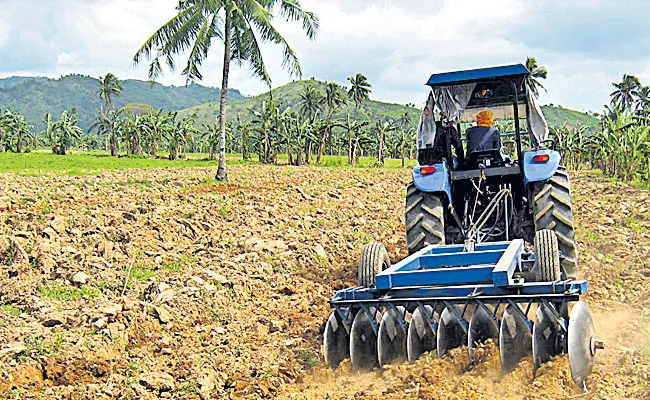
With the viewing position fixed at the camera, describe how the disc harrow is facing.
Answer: facing away from the viewer

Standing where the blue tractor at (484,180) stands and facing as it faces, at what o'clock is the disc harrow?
The disc harrow is roughly at 6 o'clock from the blue tractor.

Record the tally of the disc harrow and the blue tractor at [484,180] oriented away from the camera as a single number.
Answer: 2

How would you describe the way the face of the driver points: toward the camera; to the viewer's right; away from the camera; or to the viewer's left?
away from the camera

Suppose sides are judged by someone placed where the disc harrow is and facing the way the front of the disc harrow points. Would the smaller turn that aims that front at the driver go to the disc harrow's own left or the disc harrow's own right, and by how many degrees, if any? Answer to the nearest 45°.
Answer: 0° — it already faces them

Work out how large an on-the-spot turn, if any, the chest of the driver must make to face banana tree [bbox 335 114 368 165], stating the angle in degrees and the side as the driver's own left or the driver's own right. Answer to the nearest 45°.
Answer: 0° — they already face it

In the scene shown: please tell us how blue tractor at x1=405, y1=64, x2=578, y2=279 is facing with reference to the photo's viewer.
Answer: facing away from the viewer

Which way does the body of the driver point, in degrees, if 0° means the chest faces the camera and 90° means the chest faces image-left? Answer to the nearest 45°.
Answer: approximately 180°

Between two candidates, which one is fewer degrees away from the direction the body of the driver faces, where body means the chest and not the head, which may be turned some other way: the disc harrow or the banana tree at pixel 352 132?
the banana tree

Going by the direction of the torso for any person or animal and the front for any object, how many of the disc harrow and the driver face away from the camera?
2
